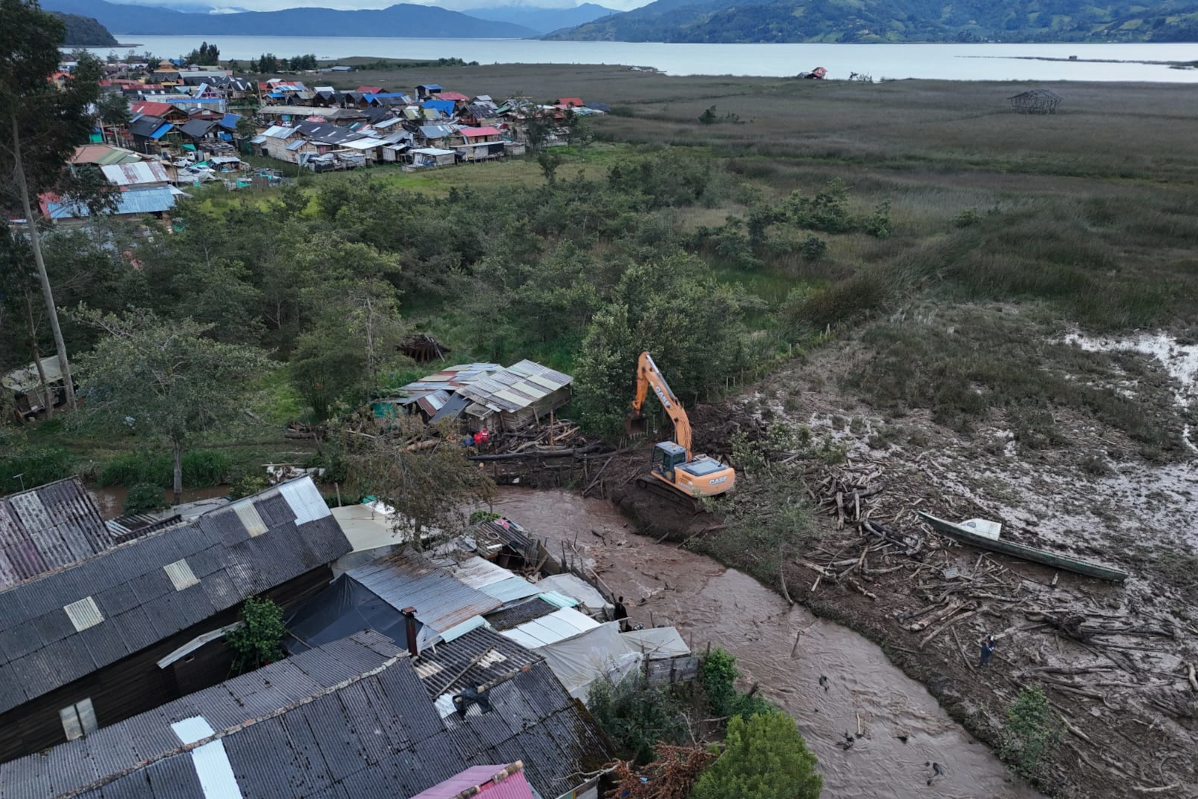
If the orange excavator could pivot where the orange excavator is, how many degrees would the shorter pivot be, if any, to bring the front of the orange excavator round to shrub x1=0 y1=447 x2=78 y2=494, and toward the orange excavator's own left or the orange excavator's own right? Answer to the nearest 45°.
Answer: approximately 45° to the orange excavator's own left

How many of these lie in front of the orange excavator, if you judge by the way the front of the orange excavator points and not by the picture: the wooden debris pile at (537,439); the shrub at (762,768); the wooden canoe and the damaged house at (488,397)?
2

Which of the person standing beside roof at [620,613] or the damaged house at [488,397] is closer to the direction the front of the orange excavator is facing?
the damaged house

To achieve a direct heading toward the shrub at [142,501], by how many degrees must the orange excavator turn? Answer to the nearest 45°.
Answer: approximately 45° to its left

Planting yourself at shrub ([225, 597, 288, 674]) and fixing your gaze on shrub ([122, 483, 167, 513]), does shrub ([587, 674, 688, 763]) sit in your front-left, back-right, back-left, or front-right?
back-right

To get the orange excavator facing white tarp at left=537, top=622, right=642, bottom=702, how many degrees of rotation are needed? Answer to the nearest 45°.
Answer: approximately 135° to its left

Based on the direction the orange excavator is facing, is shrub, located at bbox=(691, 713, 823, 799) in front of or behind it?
behind

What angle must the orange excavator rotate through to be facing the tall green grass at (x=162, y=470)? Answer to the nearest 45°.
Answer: approximately 45° to its left

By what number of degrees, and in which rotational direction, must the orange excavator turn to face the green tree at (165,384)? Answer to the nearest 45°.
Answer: approximately 45° to its left

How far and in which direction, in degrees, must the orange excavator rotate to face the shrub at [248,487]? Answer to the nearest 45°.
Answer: approximately 45° to its left

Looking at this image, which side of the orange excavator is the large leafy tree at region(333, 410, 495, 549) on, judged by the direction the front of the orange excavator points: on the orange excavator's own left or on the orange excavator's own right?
on the orange excavator's own left

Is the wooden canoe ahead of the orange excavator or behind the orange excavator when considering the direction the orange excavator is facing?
behind

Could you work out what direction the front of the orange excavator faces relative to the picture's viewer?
facing away from the viewer and to the left of the viewer

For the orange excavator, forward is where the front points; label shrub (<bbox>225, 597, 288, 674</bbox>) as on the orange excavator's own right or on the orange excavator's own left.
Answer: on the orange excavator's own left
